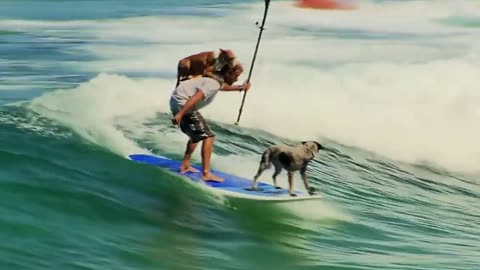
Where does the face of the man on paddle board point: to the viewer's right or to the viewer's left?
to the viewer's right

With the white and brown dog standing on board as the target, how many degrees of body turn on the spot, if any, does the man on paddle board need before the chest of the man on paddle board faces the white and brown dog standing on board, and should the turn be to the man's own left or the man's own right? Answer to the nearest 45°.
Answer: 0° — they already face it

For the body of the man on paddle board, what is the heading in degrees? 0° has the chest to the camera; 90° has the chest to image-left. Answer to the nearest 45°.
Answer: approximately 270°
